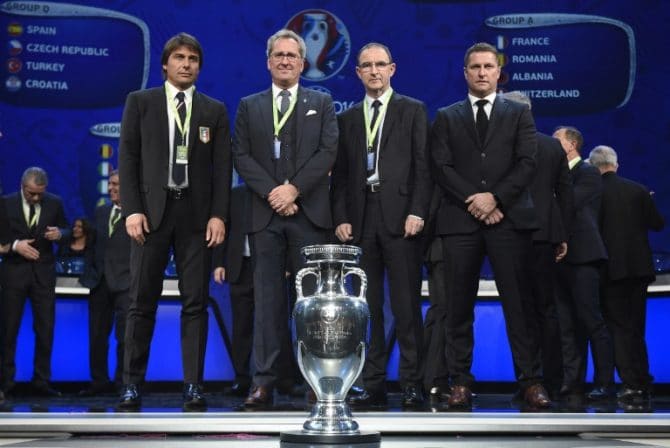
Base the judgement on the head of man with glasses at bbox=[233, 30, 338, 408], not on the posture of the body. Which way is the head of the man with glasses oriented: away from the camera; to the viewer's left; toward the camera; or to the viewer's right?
toward the camera

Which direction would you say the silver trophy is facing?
toward the camera

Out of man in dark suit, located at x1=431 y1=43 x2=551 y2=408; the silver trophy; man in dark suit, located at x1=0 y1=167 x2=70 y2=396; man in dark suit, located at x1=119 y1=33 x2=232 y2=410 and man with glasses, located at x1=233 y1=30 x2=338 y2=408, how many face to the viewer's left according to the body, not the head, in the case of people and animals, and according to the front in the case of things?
0

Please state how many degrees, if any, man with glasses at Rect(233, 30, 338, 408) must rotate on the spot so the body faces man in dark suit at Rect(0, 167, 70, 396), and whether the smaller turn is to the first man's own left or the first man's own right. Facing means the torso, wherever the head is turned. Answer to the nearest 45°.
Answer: approximately 135° to the first man's own right

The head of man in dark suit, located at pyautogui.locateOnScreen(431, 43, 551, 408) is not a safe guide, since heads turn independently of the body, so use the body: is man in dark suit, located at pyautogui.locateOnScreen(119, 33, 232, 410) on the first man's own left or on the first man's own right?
on the first man's own right

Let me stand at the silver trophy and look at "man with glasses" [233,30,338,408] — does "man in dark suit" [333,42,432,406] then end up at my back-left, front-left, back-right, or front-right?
front-right

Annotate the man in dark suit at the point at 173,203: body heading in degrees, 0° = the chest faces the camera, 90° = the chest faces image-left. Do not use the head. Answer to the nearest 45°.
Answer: approximately 0°

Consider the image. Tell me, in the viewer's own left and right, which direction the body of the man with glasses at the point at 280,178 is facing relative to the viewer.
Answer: facing the viewer

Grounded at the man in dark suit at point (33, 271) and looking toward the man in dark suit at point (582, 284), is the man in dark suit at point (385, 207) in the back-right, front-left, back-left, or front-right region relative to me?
front-right

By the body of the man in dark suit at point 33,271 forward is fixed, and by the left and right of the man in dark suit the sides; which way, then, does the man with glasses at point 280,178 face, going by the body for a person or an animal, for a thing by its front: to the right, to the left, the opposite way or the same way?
the same way

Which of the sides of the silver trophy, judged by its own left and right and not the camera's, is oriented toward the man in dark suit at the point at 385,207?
back

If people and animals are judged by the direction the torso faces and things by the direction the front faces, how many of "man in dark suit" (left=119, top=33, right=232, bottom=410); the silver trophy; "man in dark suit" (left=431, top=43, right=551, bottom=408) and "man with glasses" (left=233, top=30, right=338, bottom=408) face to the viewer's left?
0

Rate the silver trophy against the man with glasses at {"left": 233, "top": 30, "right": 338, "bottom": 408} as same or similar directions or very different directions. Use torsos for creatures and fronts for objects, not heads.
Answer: same or similar directions

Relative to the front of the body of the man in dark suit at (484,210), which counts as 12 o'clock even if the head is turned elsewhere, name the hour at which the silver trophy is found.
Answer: The silver trophy is roughly at 1 o'clock from the man in dark suit.

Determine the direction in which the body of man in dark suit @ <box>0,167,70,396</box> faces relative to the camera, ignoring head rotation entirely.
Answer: toward the camera

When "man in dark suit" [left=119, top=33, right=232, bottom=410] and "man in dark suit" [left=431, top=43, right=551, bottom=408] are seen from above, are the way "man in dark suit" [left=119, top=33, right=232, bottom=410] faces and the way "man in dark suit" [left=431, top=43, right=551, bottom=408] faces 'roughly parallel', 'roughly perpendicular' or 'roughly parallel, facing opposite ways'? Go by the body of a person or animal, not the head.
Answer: roughly parallel

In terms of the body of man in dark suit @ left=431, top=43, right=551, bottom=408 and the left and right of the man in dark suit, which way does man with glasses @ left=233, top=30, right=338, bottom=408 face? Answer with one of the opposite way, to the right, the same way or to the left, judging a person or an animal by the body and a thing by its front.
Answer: the same way
